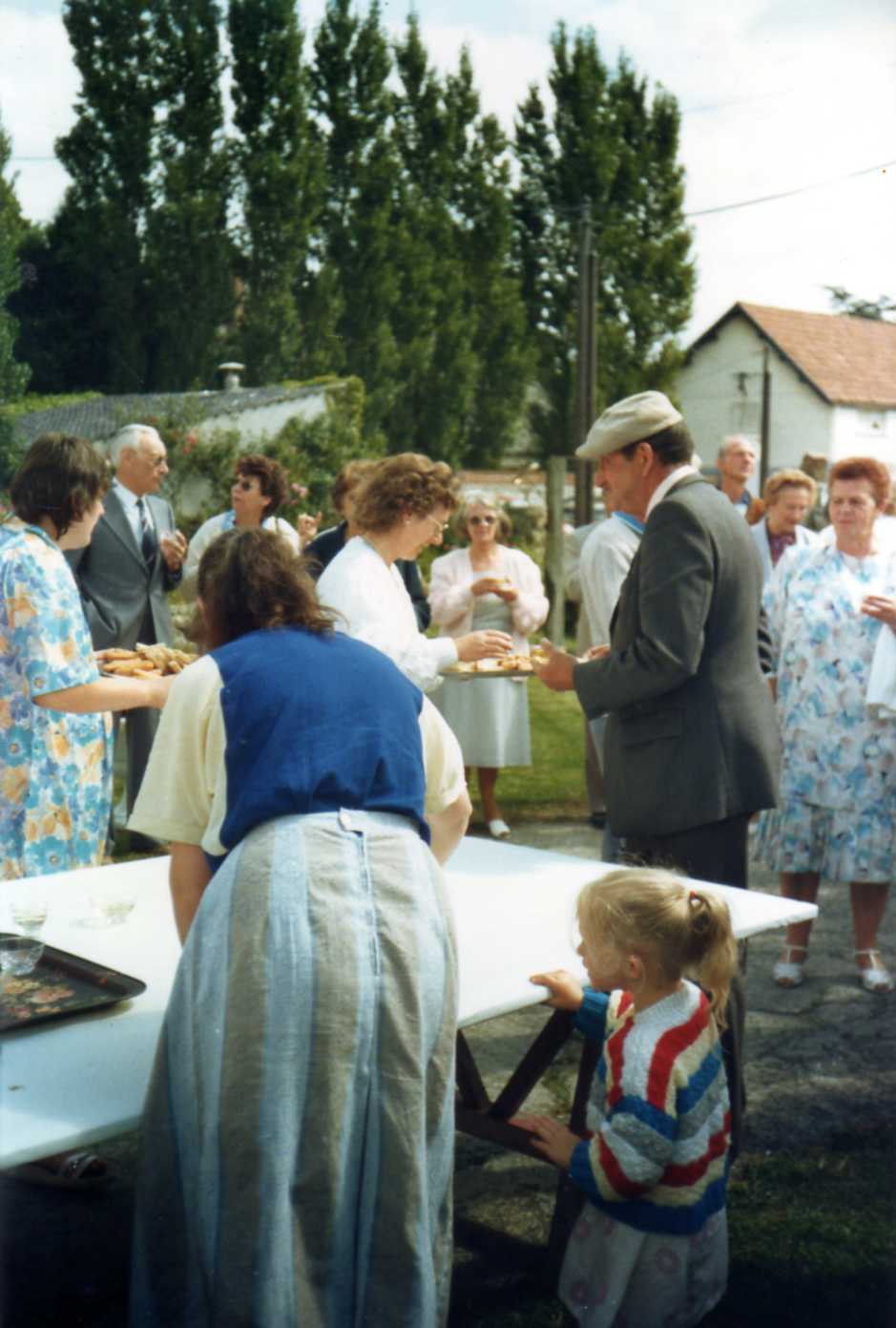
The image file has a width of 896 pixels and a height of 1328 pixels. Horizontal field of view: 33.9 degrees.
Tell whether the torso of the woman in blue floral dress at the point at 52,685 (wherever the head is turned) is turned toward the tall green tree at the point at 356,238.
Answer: no

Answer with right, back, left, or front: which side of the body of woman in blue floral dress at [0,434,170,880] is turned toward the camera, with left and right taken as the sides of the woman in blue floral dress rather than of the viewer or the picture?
right

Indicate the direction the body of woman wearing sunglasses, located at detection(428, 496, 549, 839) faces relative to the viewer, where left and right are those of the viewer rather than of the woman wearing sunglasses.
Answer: facing the viewer

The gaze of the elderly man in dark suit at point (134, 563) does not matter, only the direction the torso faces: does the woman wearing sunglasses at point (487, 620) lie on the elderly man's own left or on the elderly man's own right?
on the elderly man's own left

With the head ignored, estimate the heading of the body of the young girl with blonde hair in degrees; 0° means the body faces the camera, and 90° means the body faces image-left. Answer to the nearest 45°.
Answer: approximately 90°

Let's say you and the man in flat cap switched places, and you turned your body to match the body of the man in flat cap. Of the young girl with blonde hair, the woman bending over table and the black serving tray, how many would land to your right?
0

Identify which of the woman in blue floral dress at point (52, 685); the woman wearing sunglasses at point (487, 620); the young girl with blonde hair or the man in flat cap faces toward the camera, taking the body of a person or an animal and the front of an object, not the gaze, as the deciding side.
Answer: the woman wearing sunglasses

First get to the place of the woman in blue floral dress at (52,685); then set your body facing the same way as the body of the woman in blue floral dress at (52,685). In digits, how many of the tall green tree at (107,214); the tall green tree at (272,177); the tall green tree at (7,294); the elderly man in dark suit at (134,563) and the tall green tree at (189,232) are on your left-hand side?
5

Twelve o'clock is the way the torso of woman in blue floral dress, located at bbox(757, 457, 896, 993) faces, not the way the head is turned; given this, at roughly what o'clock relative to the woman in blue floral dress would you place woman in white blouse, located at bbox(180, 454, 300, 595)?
The woman in white blouse is roughly at 4 o'clock from the woman in blue floral dress.

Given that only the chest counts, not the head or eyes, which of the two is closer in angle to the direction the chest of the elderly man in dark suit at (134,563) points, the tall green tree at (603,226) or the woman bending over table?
the woman bending over table

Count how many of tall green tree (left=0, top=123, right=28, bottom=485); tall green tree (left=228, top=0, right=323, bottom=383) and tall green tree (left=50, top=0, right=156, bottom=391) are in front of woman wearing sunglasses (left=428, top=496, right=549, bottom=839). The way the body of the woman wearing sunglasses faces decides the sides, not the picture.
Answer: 0

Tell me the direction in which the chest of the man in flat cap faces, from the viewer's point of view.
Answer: to the viewer's left

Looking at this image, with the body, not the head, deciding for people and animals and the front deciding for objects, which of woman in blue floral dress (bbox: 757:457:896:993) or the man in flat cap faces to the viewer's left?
the man in flat cap

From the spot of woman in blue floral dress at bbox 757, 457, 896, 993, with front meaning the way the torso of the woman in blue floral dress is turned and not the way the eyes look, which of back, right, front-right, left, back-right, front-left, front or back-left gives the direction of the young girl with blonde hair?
front

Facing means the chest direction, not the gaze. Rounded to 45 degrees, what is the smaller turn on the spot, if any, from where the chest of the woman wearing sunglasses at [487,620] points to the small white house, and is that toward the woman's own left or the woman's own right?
approximately 180°

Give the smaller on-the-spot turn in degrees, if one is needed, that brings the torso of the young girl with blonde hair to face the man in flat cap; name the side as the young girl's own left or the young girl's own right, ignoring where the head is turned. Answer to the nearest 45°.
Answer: approximately 90° to the young girl's own right

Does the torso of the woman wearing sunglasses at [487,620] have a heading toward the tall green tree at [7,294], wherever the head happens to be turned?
no

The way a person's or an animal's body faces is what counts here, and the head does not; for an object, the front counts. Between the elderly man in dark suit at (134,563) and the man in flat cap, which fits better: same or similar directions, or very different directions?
very different directions

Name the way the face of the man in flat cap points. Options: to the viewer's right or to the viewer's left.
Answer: to the viewer's left

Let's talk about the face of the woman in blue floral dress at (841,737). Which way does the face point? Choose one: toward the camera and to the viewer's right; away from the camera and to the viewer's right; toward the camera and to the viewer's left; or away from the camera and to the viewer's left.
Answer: toward the camera and to the viewer's left

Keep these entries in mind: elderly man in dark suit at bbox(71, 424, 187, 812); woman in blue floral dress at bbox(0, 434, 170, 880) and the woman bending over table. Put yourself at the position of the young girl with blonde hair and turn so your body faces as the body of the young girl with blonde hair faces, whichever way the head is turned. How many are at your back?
0
